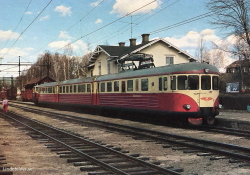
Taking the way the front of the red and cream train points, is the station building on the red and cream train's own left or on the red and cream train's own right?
on the red and cream train's own left

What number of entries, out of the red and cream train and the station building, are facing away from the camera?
0

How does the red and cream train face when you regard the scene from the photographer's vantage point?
facing the viewer and to the right of the viewer

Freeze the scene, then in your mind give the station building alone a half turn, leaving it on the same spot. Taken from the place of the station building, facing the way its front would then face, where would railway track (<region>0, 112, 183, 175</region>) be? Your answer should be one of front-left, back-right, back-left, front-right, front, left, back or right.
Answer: back-right

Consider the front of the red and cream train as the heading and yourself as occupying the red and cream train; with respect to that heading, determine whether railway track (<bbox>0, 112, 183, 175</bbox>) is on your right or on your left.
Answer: on your right

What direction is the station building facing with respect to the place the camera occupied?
facing the viewer and to the left of the viewer

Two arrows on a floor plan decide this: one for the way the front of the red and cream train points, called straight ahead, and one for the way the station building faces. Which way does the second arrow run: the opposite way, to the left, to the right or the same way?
to the right
